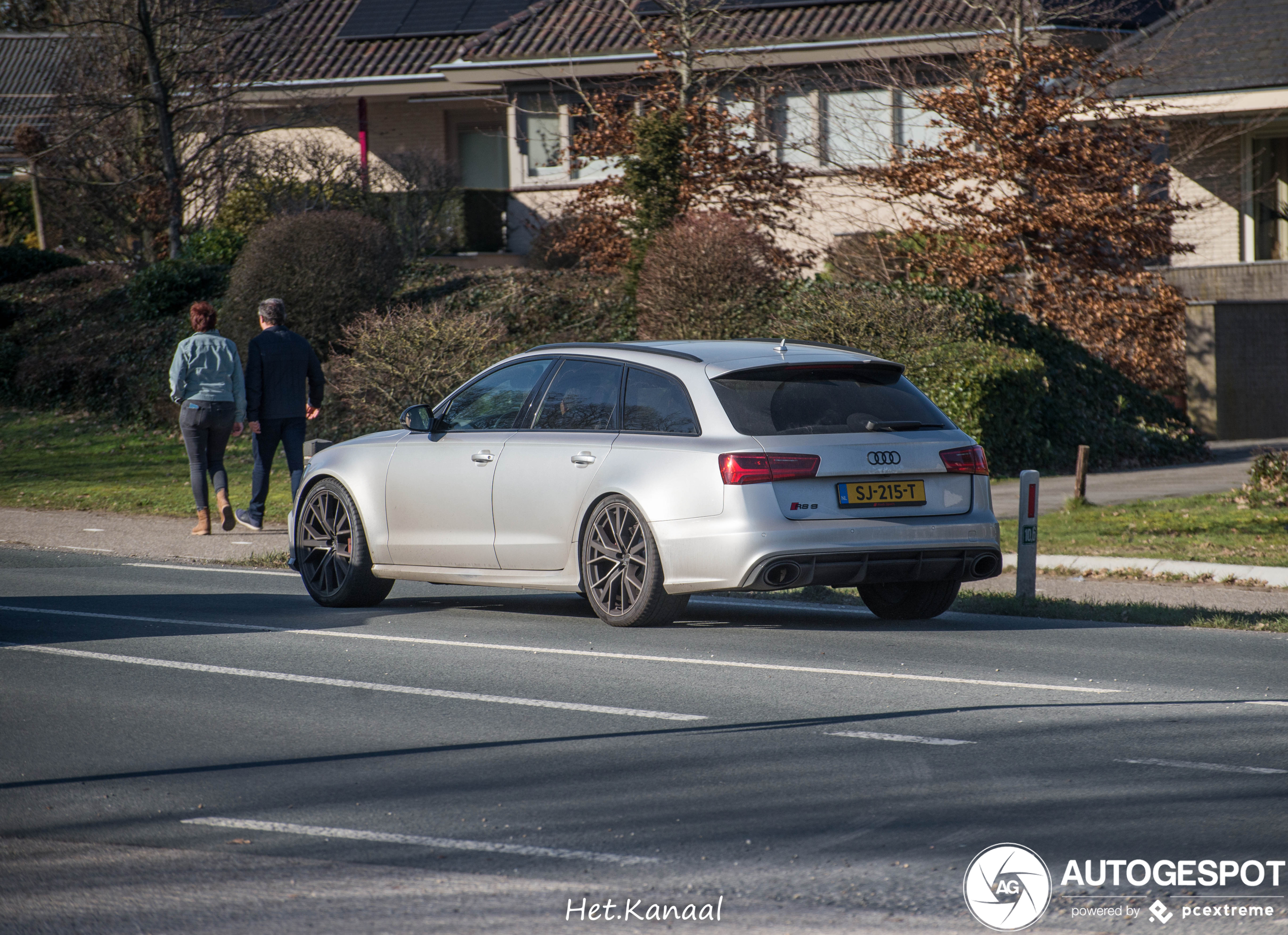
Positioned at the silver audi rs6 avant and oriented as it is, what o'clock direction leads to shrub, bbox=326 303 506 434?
The shrub is roughly at 1 o'clock from the silver audi rs6 avant.

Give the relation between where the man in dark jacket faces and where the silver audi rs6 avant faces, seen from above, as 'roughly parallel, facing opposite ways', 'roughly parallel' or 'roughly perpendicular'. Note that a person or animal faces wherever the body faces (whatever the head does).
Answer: roughly parallel

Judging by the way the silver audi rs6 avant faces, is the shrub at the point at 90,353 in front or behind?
in front

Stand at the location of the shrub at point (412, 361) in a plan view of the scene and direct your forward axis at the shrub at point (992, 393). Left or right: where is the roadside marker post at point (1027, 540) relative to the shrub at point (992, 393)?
right

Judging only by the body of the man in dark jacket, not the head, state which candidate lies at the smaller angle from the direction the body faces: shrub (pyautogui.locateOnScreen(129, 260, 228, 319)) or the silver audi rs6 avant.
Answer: the shrub

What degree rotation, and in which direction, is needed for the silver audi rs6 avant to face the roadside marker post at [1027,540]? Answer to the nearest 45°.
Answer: approximately 90° to its right

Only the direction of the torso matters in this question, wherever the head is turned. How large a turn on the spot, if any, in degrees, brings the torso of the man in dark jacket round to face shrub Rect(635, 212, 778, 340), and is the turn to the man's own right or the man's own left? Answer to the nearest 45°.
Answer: approximately 90° to the man's own right

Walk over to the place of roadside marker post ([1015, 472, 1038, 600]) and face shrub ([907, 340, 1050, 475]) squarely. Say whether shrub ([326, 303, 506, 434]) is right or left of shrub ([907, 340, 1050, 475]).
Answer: left

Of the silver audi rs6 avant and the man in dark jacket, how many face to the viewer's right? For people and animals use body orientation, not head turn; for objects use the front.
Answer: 0

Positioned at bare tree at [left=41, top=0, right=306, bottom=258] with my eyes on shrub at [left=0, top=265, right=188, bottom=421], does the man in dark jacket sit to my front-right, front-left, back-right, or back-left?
front-left

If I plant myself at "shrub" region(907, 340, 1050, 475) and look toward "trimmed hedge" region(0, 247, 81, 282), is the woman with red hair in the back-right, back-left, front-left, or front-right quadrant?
front-left

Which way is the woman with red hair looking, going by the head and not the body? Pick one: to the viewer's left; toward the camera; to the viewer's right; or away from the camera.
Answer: away from the camera

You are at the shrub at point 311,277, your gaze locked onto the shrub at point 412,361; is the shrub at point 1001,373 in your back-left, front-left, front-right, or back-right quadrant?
front-left

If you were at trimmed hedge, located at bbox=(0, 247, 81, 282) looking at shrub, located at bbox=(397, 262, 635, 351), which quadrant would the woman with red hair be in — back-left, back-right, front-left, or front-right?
front-right

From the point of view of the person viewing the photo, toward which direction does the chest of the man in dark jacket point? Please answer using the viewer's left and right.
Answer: facing away from the viewer and to the left of the viewer

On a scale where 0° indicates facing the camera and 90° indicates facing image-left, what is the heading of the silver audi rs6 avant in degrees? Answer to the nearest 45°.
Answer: approximately 135°
